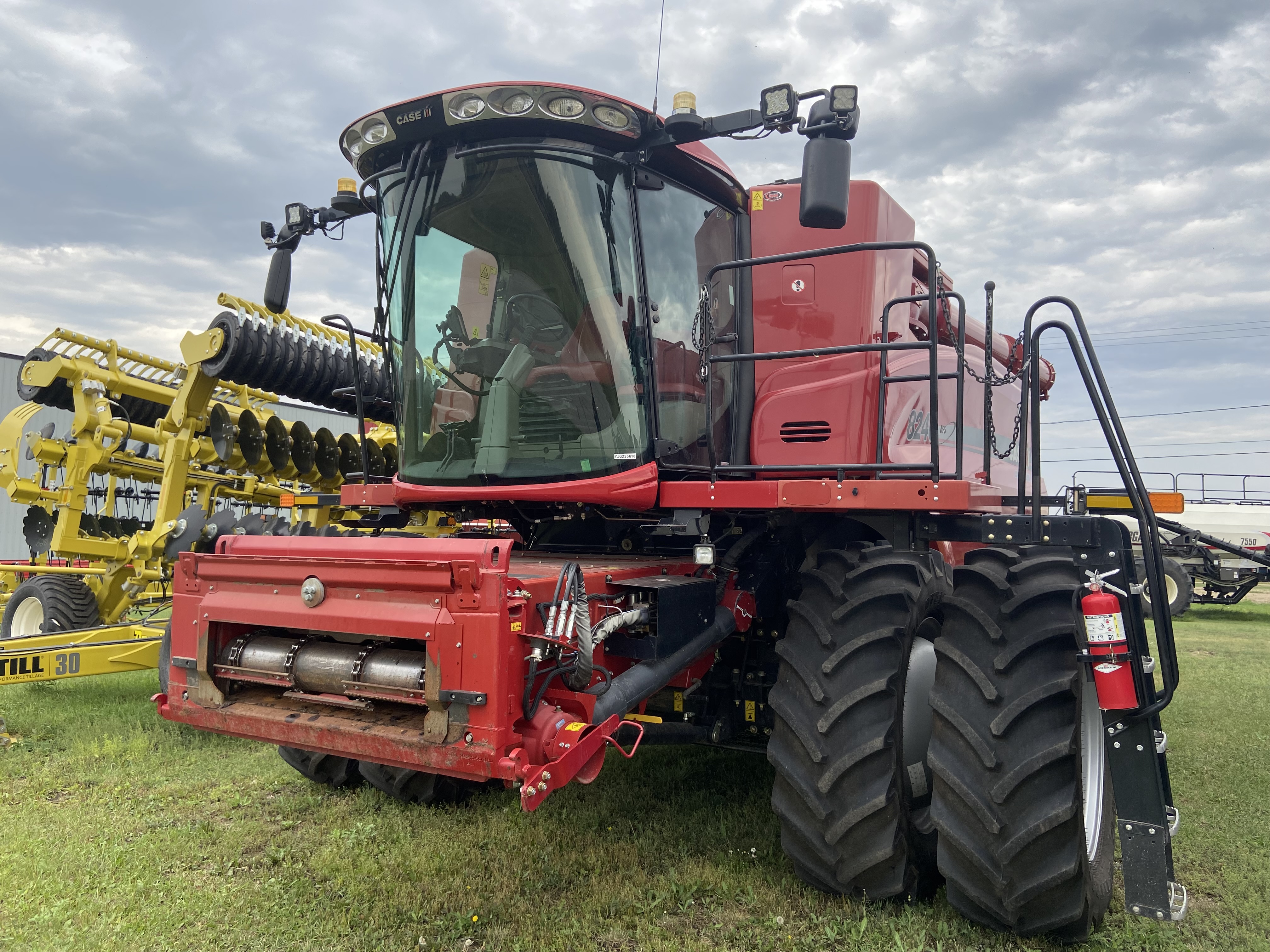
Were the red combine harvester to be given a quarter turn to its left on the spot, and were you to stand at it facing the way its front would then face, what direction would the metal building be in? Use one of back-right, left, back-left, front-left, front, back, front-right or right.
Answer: back

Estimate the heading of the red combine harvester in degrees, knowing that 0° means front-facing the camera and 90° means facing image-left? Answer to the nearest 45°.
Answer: approximately 45°

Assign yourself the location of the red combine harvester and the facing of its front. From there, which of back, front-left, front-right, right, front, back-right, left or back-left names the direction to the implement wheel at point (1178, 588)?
back
